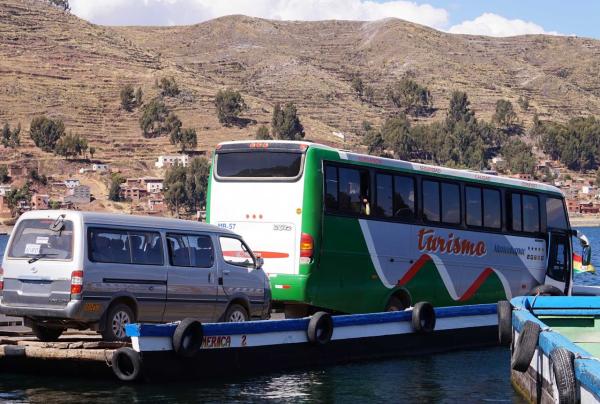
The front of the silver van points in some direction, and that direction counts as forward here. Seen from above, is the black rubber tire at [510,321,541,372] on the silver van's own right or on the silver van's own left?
on the silver van's own right

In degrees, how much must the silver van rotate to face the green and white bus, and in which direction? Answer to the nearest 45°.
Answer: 0° — it already faces it

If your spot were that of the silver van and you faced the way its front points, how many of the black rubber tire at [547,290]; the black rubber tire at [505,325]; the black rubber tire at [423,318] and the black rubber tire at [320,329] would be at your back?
0

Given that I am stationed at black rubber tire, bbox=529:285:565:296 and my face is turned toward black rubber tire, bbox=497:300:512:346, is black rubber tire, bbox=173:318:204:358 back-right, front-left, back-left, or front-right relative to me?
front-right

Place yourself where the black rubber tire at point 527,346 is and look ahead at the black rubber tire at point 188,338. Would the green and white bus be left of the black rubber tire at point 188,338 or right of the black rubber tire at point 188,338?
right

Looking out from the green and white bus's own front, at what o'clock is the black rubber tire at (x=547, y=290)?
The black rubber tire is roughly at 12 o'clock from the green and white bus.

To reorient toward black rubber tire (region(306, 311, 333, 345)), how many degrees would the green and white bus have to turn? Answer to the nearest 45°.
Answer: approximately 135° to its right

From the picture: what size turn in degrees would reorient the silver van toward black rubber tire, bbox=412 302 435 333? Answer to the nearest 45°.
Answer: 0° — it already faces it

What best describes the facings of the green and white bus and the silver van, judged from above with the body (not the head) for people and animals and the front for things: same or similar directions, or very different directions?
same or similar directions

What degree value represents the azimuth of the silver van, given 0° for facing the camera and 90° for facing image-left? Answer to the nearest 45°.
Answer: approximately 225°

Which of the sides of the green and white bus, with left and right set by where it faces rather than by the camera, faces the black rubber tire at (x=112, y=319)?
back

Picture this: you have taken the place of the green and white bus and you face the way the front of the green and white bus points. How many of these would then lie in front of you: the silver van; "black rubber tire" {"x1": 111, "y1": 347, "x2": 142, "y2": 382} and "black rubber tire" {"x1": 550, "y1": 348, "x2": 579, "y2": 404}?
0

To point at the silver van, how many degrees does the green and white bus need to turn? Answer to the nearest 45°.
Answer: approximately 180°

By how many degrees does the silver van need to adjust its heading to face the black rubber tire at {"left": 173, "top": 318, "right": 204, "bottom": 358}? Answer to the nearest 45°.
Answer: approximately 90° to its right

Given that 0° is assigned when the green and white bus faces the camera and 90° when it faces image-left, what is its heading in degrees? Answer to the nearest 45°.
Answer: approximately 225°

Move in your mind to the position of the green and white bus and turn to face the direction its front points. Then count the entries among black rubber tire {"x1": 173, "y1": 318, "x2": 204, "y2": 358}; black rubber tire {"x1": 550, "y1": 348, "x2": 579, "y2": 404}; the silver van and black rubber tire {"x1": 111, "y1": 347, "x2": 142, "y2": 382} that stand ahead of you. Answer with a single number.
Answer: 0

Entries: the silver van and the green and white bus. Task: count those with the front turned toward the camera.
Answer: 0

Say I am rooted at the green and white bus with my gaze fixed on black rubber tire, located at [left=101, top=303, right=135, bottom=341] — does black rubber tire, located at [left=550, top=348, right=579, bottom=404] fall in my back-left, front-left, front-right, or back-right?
front-left

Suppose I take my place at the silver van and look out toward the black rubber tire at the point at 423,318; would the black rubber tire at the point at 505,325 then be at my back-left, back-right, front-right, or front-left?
front-right

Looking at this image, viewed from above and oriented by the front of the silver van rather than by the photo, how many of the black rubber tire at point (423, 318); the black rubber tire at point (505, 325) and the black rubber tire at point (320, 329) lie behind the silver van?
0

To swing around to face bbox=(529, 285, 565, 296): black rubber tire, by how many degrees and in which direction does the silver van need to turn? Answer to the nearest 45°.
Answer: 0° — it already faces it
